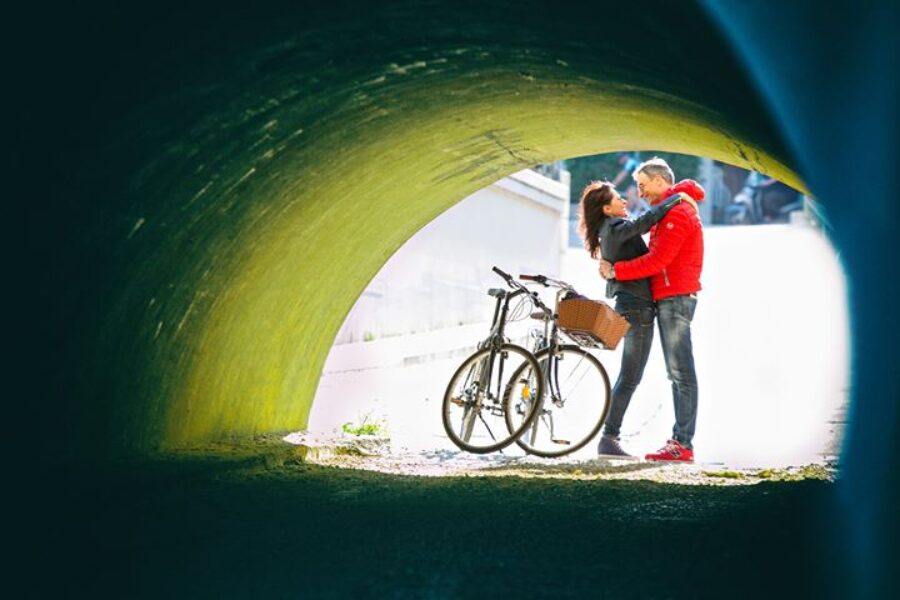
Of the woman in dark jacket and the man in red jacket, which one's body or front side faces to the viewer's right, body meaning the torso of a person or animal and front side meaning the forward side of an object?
the woman in dark jacket

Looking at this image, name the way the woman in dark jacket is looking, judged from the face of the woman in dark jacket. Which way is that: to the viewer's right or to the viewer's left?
to the viewer's right

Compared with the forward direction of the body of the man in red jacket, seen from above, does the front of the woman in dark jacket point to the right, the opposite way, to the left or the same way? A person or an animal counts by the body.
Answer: the opposite way

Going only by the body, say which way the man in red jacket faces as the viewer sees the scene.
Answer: to the viewer's left

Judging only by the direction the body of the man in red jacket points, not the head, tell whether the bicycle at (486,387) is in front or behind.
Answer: in front

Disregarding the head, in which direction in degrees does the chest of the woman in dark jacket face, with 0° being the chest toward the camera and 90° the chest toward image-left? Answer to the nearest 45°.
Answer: approximately 270°
